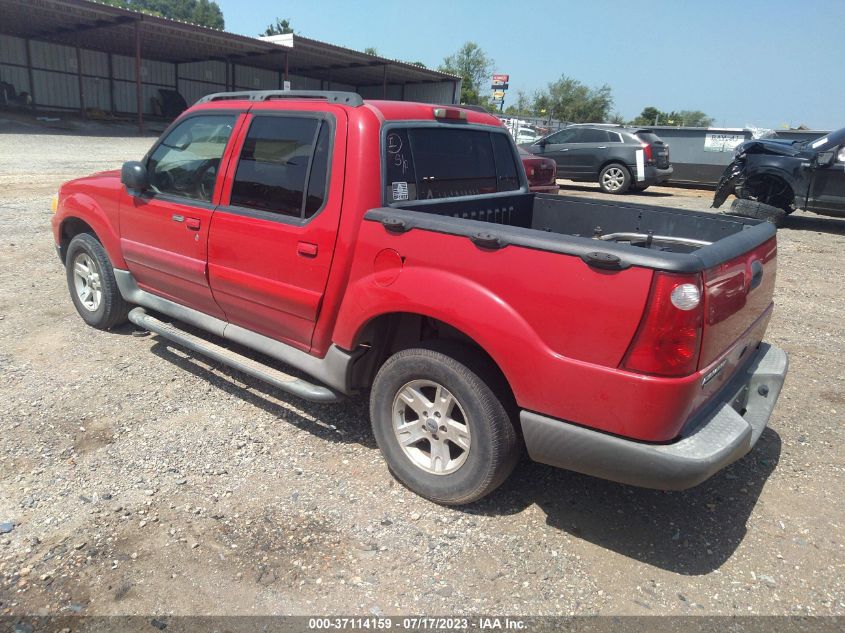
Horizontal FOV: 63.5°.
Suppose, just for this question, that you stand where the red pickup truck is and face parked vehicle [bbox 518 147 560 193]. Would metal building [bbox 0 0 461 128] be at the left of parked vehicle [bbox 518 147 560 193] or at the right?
left

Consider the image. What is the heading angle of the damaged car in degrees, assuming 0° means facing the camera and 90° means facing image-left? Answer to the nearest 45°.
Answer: approximately 90°

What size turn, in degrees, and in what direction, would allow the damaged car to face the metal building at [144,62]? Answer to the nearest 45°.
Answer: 0° — it already faces it

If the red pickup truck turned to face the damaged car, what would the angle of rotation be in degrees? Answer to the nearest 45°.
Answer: approximately 90° to its right

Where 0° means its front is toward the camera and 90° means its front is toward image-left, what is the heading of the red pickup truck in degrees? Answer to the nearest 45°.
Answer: approximately 135°
